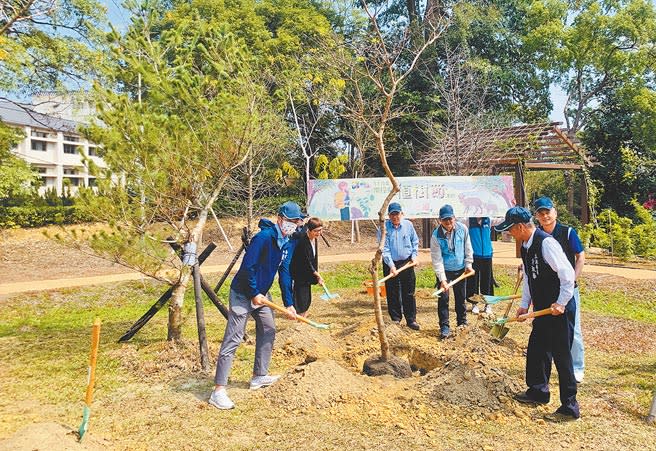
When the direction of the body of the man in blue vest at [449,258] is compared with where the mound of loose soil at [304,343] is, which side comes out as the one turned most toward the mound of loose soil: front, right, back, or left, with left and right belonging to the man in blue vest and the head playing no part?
right

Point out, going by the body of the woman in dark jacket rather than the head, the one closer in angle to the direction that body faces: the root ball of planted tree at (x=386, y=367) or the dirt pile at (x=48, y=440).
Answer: the root ball of planted tree

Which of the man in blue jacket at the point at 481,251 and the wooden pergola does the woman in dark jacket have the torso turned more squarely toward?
the man in blue jacket

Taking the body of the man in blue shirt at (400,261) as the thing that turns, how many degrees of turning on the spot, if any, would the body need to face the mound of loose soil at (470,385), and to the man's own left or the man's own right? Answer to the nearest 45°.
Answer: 0° — they already face it

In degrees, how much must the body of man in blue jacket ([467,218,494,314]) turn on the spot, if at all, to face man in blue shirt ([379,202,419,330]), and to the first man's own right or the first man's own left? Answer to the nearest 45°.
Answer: approximately 45° to the first man's own right

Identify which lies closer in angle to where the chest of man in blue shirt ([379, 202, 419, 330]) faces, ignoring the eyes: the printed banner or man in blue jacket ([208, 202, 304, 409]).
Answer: the man in blue jacket

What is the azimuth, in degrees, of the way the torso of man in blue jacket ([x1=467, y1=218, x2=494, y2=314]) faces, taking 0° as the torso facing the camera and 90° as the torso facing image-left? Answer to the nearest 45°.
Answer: approximately 0°

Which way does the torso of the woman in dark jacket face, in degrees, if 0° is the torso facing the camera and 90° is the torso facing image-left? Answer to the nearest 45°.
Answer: approximately 315°
